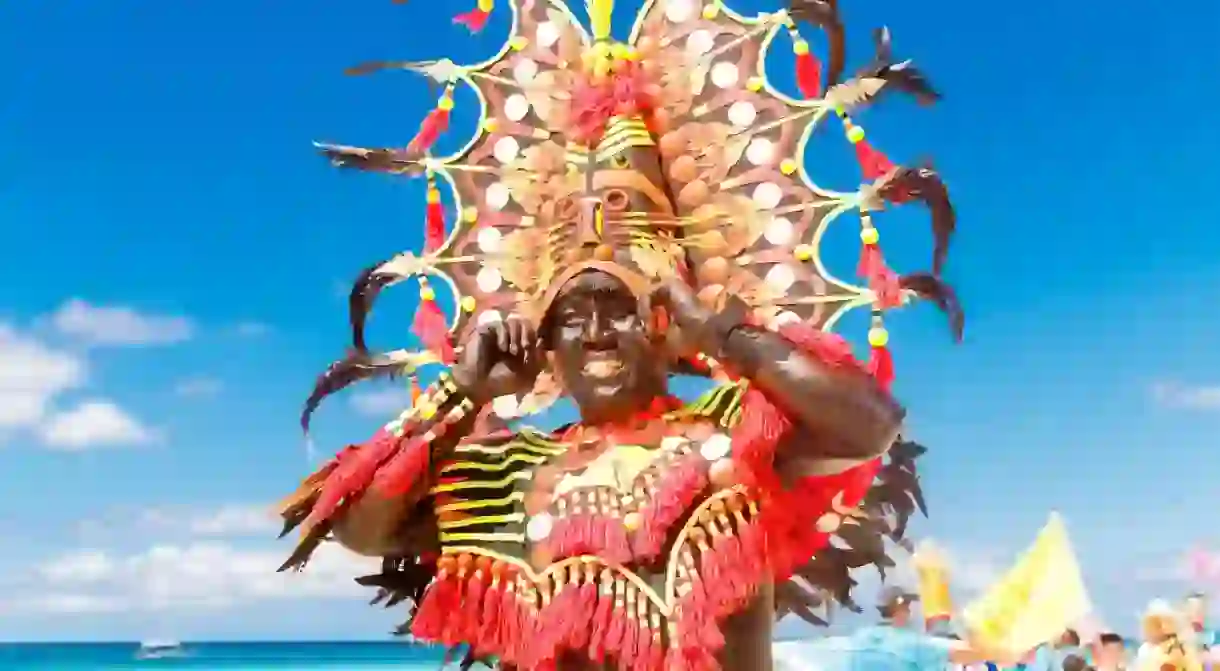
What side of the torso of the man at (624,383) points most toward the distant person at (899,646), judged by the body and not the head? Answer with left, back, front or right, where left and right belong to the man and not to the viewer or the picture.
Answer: back

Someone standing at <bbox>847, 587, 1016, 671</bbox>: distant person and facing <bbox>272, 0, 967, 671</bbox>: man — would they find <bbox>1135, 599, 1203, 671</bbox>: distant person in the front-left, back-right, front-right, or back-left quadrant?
back-left

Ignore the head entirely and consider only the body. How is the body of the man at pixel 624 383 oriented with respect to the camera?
toward the camera

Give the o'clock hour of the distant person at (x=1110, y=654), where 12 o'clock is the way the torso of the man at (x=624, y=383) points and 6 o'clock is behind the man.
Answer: The distant person is roughly at 7 o'clock from the man.

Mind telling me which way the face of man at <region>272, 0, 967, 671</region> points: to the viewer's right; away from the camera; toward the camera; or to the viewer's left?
toward the camera

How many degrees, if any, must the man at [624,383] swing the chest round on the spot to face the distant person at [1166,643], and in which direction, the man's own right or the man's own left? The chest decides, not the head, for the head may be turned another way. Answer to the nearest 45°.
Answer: approximately 135° to the man's own left
